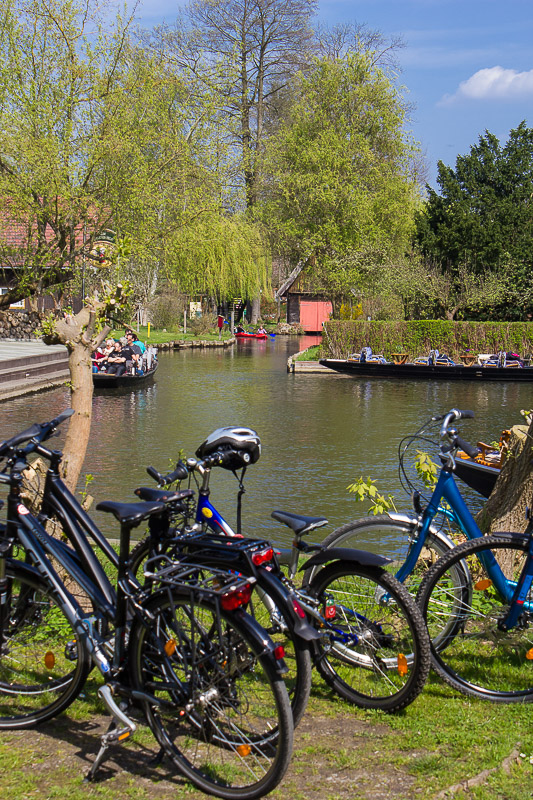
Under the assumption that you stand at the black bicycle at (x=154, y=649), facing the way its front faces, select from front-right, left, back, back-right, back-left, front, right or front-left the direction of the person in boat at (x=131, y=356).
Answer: front-right

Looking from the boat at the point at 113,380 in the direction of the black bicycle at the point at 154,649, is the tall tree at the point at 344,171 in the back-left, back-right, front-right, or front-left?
back-left

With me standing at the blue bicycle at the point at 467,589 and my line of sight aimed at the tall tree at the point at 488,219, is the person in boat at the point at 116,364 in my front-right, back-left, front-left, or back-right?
front-left

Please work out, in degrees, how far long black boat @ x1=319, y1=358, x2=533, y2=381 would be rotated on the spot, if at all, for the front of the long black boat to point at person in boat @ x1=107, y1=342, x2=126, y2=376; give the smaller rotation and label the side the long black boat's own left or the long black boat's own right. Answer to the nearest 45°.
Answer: approximately 45° to the long black boat's own left

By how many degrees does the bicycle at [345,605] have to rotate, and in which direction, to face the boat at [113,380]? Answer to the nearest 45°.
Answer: approximately 45° to its right

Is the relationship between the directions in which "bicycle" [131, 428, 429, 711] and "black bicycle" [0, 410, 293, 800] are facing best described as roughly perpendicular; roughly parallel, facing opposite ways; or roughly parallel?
roughly parallel

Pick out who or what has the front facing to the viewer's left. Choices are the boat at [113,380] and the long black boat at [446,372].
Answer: the long black boat

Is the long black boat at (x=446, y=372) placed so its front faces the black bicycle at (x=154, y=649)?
no

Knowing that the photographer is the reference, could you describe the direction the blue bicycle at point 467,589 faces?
facing to the left of the viewer

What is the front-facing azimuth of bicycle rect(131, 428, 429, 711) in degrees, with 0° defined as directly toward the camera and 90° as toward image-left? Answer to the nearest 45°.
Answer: approximately 135°

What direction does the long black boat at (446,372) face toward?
to the viewer's left

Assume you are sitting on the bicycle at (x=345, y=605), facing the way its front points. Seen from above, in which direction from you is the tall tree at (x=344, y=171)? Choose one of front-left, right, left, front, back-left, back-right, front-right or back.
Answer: front-right

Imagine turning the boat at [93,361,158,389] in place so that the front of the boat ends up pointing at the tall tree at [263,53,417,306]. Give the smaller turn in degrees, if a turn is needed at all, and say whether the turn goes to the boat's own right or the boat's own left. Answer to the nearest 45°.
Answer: approximately 45° to the boat's own left

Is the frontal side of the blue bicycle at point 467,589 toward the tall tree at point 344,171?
no

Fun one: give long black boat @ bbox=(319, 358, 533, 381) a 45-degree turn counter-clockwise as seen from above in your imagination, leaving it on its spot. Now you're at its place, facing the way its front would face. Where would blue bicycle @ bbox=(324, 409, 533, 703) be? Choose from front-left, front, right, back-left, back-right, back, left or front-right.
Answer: front-left

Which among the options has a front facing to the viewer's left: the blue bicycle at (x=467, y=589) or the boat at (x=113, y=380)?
the blue bicycle

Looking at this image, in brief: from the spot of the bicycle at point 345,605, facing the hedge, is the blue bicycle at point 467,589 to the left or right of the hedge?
right
